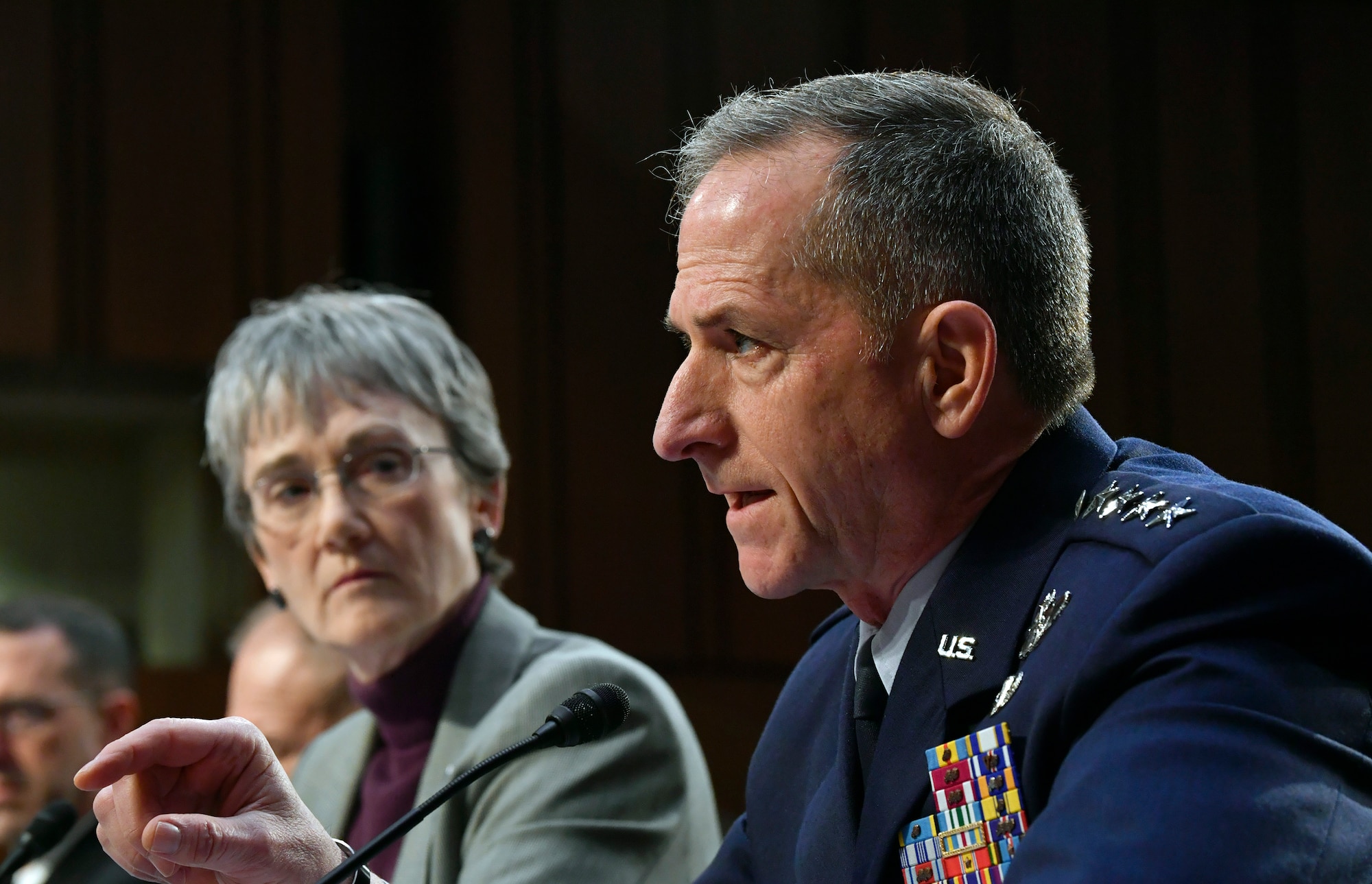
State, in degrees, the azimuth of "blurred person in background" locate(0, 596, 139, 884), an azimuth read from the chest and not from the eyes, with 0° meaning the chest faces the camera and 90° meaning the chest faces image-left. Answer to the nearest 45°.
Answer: approximately 45°

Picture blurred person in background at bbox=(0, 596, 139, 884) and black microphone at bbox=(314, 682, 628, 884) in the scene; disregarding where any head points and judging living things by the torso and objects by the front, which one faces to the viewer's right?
the black microphone

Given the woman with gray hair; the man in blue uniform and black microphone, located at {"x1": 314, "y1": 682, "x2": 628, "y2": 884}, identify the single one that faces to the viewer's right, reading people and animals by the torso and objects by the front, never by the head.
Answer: the black microphone

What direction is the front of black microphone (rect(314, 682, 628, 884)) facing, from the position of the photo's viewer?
facing to the right of the viewer

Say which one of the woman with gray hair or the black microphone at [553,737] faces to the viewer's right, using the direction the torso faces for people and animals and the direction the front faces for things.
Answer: the black microphone

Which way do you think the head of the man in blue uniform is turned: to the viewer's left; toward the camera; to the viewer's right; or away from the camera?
to the viewer's left

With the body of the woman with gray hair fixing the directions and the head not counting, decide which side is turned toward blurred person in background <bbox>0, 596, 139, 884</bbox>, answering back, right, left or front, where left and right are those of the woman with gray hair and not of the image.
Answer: right

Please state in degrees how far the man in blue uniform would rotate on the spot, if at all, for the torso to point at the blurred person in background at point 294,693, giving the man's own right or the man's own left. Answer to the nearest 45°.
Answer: approximately 90° to the man's own right

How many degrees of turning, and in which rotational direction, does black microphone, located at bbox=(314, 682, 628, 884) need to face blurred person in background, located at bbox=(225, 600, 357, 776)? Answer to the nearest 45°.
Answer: approximately 90° to its left

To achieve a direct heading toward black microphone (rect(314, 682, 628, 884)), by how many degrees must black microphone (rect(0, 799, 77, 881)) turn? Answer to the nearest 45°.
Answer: approximately 45° to its right

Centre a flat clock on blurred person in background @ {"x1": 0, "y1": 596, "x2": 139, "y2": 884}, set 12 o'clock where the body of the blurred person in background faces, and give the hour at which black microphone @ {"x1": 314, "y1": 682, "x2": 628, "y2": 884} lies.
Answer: The black microphone is roughly at 10 o'clock from the blurred person in background.

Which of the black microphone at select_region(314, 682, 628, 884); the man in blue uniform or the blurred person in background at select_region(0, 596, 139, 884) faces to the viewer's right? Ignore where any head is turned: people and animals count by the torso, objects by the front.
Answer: the black microphone

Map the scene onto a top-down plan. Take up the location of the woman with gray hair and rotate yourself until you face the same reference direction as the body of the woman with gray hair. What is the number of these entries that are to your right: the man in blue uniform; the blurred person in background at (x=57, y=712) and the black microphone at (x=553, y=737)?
1
